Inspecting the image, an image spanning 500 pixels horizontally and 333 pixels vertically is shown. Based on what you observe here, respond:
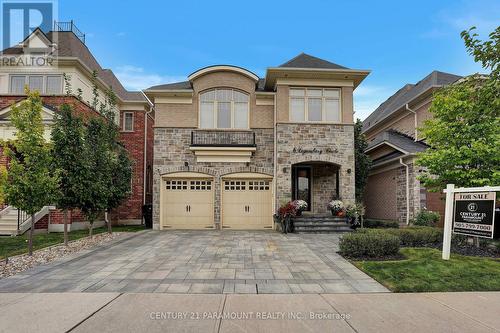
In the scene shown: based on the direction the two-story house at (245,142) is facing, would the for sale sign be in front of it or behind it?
in front

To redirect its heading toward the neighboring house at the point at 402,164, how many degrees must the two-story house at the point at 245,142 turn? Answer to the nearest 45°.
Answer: approximately 90° to its left

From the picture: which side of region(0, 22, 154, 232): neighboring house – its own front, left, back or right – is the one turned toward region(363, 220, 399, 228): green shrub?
left

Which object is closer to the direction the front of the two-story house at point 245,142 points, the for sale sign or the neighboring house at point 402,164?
the for sale sign

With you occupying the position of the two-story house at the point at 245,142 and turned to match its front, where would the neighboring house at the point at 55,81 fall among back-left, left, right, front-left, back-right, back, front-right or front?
right

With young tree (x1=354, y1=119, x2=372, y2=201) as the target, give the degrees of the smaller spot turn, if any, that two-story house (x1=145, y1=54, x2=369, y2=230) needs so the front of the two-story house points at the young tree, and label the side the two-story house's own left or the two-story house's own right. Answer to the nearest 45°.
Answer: approximately 90° to the two-story house's own left

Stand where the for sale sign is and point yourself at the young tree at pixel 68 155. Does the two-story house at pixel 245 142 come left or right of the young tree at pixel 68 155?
right

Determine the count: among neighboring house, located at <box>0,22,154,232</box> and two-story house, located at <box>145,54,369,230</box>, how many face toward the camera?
2

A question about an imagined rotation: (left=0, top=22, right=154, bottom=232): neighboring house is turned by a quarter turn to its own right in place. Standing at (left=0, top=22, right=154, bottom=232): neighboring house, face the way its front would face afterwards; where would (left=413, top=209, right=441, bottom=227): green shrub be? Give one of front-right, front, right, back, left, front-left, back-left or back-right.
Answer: back-left
